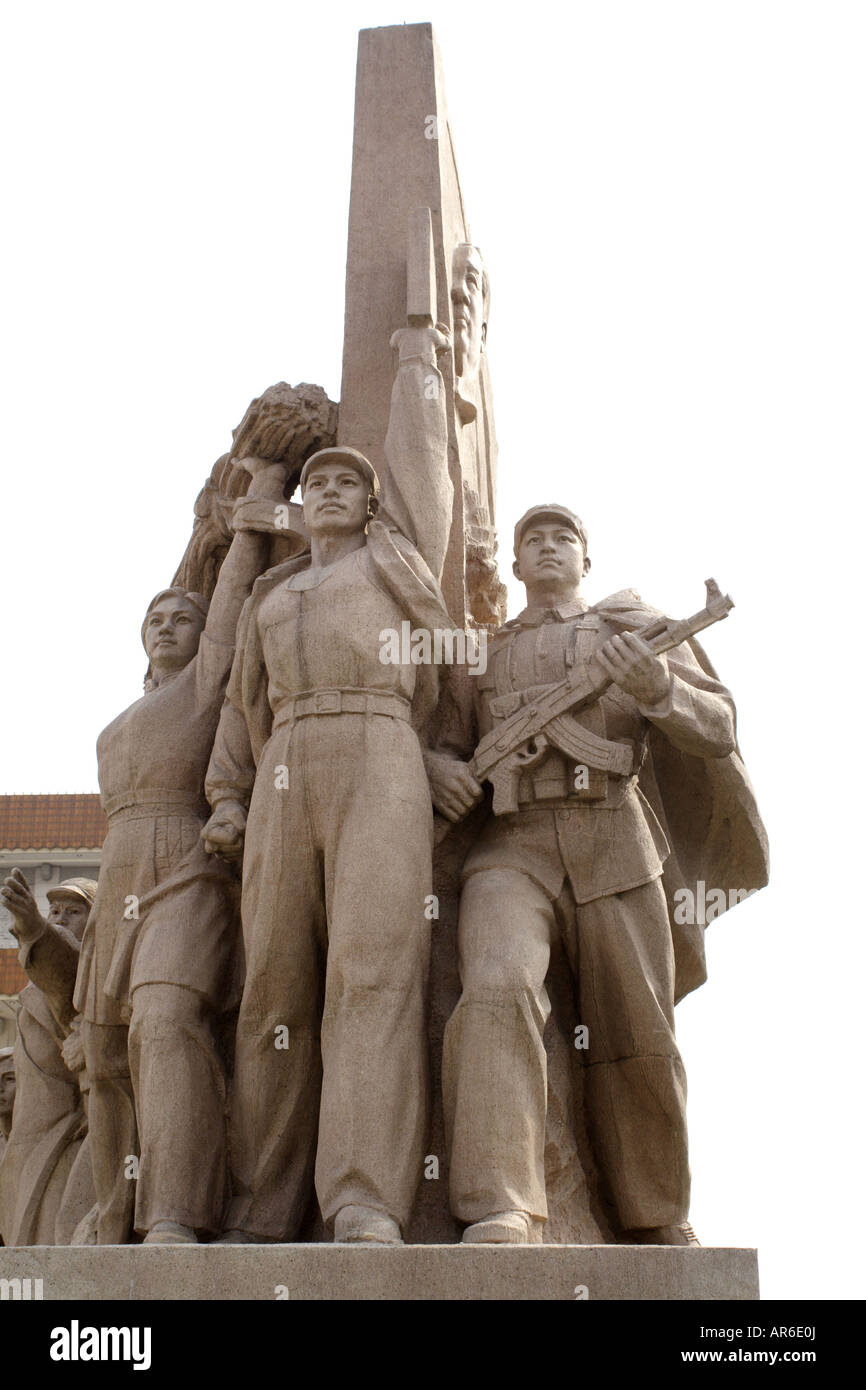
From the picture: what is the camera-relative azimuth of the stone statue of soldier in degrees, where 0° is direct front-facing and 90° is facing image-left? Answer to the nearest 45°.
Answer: approximately 0°

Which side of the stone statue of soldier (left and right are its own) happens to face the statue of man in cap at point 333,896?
right

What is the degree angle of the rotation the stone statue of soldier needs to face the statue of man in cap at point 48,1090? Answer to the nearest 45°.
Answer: approximately 135° to its right
